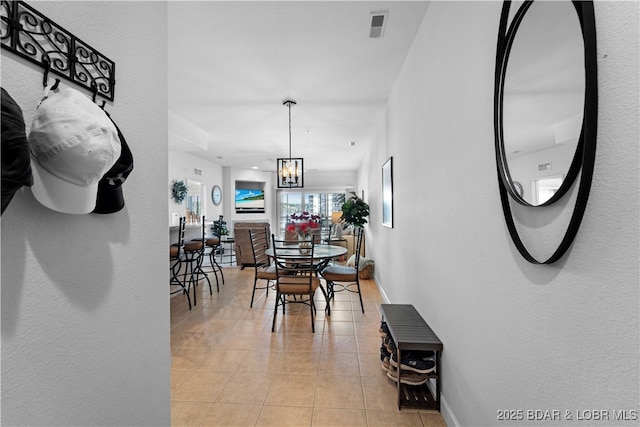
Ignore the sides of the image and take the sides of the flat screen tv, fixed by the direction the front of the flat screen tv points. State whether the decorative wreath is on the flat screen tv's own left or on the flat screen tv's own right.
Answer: on the flat screen tv's own right

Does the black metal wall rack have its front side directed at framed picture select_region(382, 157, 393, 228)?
no

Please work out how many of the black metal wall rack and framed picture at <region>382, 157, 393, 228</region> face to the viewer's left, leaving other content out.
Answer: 1

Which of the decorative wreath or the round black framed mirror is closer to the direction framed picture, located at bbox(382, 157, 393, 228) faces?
the decorative wreath

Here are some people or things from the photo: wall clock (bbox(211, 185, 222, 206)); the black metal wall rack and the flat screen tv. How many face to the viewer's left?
0

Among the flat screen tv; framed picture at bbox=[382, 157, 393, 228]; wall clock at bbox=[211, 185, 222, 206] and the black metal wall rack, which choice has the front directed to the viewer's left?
the framed picture

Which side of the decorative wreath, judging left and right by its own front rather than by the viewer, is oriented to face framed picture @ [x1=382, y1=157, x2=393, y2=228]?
front

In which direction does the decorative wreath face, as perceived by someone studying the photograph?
facing the viewer and to the right of the viewer

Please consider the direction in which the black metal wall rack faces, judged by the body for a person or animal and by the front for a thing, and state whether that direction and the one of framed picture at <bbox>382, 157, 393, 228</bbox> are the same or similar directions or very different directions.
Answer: very different directions

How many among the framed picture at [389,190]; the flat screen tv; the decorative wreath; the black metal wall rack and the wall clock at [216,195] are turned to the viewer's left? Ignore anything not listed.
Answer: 1

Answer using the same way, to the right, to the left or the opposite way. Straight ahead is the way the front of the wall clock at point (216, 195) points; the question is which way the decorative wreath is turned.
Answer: the same way

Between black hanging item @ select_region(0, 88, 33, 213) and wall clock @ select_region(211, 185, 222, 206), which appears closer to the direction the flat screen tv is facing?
the black hanging item

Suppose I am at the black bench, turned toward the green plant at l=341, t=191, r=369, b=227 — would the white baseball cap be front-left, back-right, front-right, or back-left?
back-left

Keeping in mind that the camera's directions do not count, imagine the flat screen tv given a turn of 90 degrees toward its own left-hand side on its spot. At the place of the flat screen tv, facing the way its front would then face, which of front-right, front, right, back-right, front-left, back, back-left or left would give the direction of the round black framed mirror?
back-right

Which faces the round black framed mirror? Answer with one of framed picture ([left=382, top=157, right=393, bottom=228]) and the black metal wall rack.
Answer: the black metal wall rack

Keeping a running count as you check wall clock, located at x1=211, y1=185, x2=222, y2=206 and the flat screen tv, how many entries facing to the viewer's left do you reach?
0

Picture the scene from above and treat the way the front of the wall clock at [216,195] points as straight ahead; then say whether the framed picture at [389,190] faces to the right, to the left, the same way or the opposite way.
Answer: the opposite way

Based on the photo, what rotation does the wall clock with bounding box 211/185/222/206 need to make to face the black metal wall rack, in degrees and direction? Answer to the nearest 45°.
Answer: approximately 45° to its right

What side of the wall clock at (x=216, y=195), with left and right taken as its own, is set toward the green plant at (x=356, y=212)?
front

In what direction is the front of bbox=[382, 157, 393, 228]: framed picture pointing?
to the viewer's left
